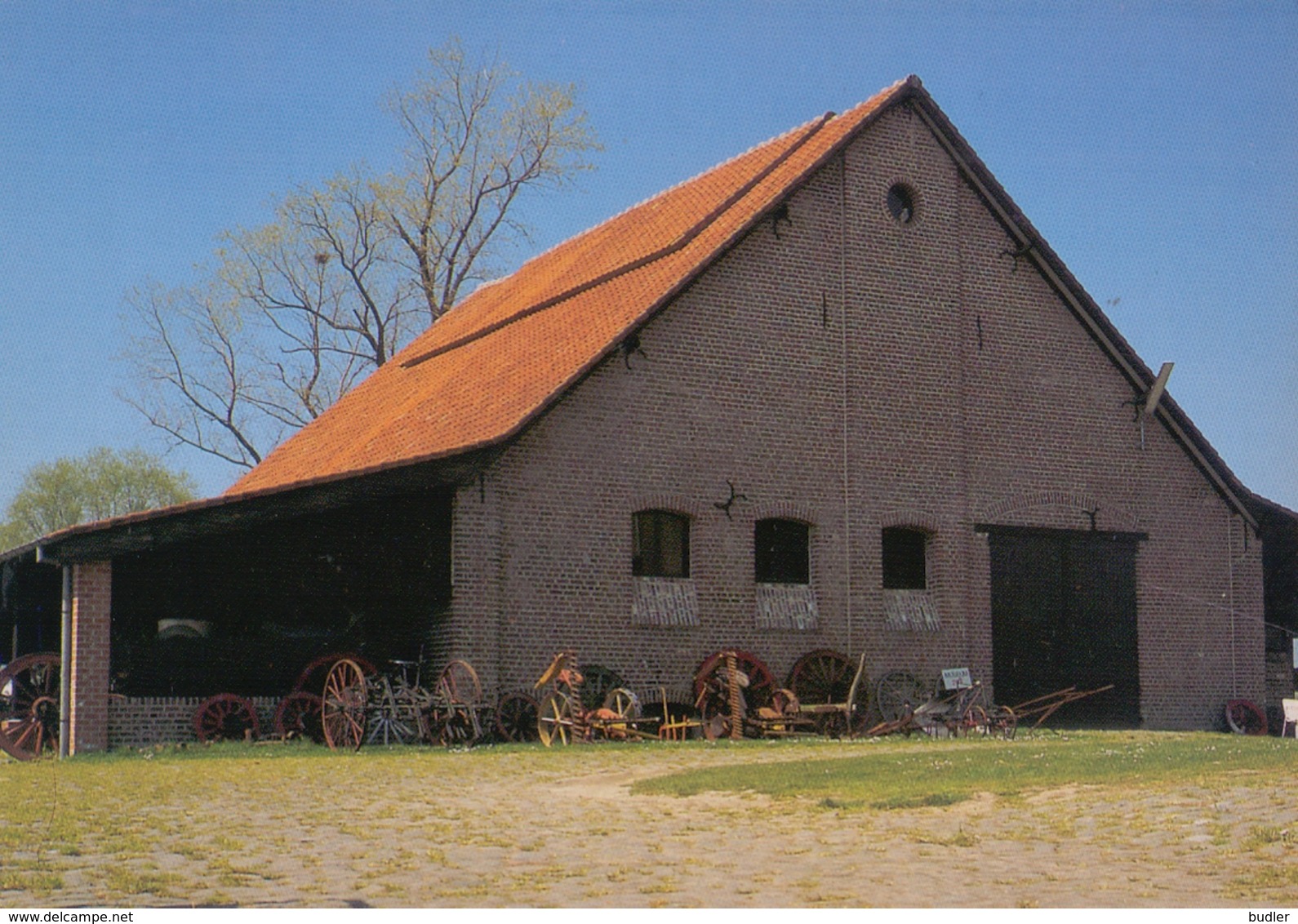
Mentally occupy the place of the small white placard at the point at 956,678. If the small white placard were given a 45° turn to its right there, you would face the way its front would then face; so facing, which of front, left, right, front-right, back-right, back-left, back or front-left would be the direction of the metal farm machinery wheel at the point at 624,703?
front

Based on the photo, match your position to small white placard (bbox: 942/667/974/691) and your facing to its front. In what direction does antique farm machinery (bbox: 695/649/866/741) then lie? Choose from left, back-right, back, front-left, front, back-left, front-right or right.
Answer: front-right

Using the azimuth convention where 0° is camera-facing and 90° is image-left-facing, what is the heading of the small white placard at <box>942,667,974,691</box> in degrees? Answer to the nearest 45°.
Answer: approximately 0°

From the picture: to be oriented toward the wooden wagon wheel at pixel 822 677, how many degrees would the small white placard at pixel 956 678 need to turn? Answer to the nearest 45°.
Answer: approximately 45° to its right

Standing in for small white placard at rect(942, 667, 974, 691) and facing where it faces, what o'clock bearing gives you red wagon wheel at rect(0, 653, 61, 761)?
The red wagon wheel is roughly at 2 o'clock from the small white placard.

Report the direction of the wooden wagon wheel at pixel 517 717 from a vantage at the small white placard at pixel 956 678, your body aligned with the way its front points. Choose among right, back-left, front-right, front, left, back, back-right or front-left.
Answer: front-right

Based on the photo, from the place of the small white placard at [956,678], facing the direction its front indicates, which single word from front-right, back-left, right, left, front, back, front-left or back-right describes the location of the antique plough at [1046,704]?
back-left
